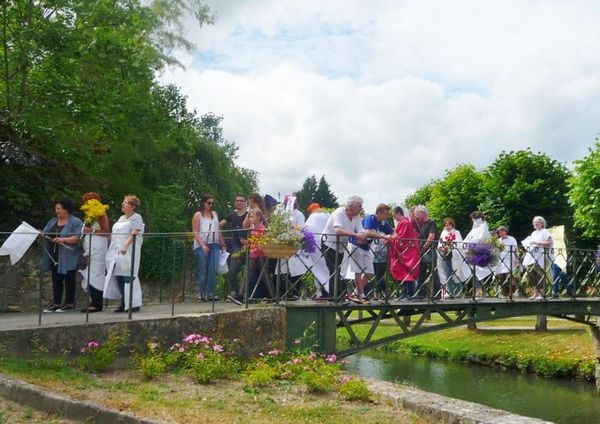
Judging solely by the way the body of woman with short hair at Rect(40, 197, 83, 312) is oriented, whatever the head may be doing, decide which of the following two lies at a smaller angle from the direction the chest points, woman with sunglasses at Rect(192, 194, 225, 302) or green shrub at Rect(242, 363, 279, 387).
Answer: the green shrub

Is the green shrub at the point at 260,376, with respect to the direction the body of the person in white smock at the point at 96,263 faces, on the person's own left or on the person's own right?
on the person's own left

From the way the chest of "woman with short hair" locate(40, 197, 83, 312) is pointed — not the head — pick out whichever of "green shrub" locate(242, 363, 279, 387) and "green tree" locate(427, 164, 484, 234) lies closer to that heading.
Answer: the green shrub

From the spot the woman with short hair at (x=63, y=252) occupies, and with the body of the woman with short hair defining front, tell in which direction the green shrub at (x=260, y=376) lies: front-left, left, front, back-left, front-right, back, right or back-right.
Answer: left

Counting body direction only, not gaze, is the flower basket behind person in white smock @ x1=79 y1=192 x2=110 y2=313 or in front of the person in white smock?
behind

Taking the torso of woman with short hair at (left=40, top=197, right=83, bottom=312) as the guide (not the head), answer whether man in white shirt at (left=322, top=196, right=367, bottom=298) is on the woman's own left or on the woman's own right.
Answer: on the woman's own left

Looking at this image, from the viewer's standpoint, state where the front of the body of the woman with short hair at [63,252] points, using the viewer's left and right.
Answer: facing the viewer and to the left of the viewer

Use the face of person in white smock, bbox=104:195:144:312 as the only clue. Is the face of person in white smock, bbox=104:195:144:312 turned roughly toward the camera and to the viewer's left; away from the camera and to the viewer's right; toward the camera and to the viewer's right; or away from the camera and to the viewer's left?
toward the camera and to the viewer's left
